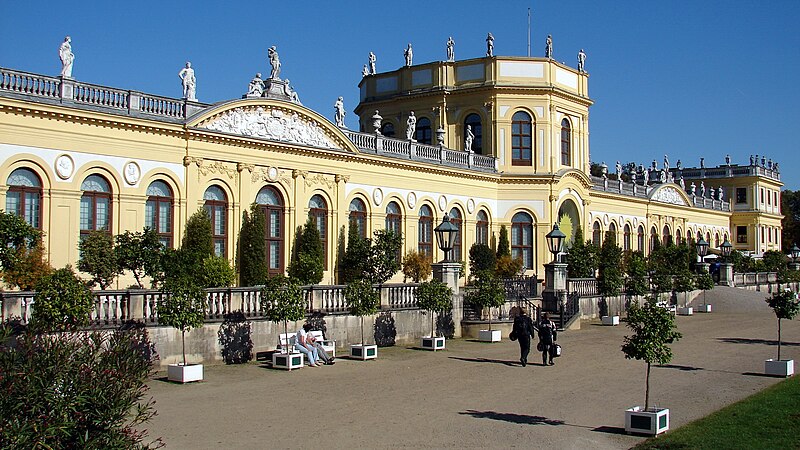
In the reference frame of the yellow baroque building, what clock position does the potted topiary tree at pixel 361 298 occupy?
The potted topiary tree is roughly at 1 o'clock from the yellow baroque building.

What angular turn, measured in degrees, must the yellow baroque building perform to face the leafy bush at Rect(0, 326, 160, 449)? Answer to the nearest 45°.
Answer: approximately 45° to its right

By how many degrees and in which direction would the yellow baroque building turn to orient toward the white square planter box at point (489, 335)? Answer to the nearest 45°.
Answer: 0° — it already faces it

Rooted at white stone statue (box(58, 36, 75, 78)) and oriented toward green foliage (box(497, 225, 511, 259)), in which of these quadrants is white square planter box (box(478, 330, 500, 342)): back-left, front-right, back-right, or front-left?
front-right

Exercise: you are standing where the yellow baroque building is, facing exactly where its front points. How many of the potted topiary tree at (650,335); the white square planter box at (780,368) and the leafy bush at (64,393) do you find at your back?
0

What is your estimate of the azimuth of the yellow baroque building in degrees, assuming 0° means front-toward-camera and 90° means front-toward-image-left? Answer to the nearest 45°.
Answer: approximately 315°

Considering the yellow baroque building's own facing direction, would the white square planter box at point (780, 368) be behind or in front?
in front

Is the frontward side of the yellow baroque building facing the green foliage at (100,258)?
no

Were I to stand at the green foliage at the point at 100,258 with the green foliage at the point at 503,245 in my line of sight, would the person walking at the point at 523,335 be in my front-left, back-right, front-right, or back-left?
front-right

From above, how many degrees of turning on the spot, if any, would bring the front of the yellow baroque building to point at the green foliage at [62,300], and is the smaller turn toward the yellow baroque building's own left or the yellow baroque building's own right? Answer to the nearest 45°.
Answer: approximately 45° to the yellow baroque building's own right

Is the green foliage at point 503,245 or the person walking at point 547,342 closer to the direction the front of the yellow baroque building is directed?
the person walking

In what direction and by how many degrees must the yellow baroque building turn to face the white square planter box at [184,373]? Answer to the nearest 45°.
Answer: approximately 45° to its right

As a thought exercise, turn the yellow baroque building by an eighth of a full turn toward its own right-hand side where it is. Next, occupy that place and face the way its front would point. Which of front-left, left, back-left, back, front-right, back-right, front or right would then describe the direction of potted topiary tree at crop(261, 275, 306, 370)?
front

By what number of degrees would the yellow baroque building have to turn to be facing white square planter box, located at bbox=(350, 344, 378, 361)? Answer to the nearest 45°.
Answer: approximately 45° to its right
